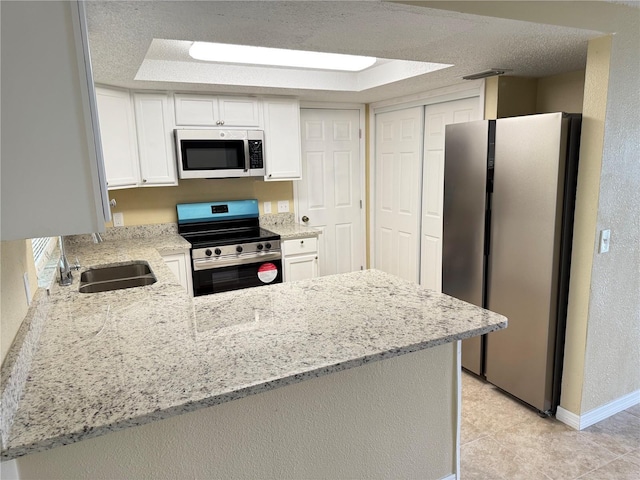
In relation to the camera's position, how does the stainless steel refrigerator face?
facing the viewer and to the left of the viewer

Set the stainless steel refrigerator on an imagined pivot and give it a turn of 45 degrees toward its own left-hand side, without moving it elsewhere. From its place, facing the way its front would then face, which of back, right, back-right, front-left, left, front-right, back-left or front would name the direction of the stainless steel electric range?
right

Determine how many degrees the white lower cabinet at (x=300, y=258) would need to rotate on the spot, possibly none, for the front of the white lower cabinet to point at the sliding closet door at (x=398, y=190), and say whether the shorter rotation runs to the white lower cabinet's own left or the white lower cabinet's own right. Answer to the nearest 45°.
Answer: approximately 135° to the white lower cabinet's own left

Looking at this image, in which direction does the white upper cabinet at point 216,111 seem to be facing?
toward the camera

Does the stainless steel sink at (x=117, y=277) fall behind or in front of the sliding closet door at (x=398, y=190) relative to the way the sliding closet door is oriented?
in front

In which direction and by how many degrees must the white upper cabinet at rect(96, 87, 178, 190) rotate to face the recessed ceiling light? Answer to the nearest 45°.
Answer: approximately 45° to its left

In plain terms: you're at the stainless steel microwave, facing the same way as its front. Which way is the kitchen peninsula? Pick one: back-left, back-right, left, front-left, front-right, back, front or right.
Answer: front

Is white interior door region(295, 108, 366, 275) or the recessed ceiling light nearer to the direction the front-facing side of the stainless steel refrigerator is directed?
the recessed ceiling light

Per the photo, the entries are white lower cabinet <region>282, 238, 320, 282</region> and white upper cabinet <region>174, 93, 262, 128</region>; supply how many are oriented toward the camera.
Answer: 2

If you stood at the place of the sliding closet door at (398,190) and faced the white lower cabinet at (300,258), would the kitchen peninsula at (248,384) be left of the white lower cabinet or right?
left

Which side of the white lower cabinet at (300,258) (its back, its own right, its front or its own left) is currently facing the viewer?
front

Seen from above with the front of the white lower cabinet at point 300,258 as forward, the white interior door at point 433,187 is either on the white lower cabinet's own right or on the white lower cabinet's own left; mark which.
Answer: on the white lower cabinet's own left
